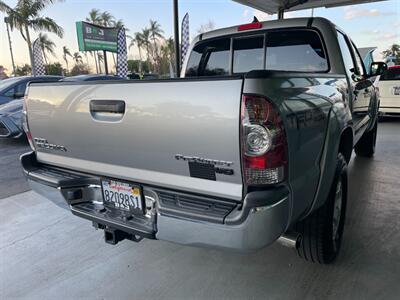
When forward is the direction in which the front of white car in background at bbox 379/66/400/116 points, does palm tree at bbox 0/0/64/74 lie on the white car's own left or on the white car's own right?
on the white car's own left

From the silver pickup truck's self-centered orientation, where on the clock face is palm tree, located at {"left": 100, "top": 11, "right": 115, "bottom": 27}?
The palm tree is roughly at 10 o'clock from the silver pickup truck.

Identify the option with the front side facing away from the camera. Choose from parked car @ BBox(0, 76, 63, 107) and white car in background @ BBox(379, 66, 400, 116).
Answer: the white car in background

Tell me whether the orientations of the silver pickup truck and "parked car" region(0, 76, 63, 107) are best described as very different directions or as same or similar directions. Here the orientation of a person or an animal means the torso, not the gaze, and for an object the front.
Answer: very different directions

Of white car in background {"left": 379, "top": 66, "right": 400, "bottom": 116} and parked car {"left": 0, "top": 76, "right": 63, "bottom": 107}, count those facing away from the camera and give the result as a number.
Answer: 1

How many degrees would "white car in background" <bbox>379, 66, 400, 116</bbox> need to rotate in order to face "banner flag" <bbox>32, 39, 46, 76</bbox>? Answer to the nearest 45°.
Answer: approximately 90° to its left

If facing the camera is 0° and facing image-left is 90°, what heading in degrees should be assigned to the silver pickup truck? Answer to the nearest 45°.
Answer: approximately 225°

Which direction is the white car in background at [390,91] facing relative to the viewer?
away from the camera

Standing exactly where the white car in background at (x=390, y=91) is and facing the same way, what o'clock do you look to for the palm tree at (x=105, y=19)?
The palm tree is roughly at 10 o'clock from the white car in background.

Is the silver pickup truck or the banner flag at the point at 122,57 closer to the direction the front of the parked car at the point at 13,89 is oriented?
the silver pickup truck

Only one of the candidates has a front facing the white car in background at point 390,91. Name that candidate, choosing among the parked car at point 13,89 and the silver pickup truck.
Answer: the silver pickup truck
